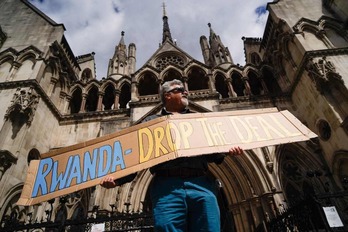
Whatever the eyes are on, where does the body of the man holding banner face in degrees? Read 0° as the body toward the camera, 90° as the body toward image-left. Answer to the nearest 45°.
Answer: approximately 0°

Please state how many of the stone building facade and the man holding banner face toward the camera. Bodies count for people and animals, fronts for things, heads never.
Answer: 2

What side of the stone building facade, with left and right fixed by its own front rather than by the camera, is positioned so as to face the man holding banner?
front

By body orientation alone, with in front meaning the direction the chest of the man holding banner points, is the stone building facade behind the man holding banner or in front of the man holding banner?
behind
